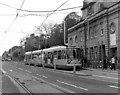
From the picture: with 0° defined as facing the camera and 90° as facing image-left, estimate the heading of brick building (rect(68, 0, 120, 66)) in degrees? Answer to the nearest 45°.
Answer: approximately 45°

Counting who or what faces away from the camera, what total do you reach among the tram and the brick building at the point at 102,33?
0

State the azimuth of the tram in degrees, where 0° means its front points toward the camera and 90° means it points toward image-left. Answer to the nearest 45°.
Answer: approximately 315°

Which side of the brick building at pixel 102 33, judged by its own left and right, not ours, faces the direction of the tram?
front

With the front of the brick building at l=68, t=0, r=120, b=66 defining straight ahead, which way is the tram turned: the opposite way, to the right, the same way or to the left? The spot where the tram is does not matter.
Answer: to the left

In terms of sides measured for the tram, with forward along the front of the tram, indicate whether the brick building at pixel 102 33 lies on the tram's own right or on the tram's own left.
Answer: on the tram's own left
